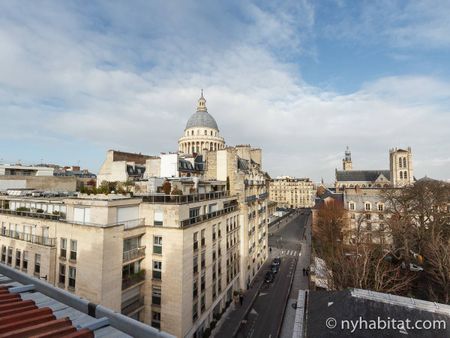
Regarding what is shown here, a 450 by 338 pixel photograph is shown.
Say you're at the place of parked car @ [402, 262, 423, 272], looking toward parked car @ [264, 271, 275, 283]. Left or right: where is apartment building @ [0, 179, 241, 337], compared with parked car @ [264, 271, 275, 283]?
left
